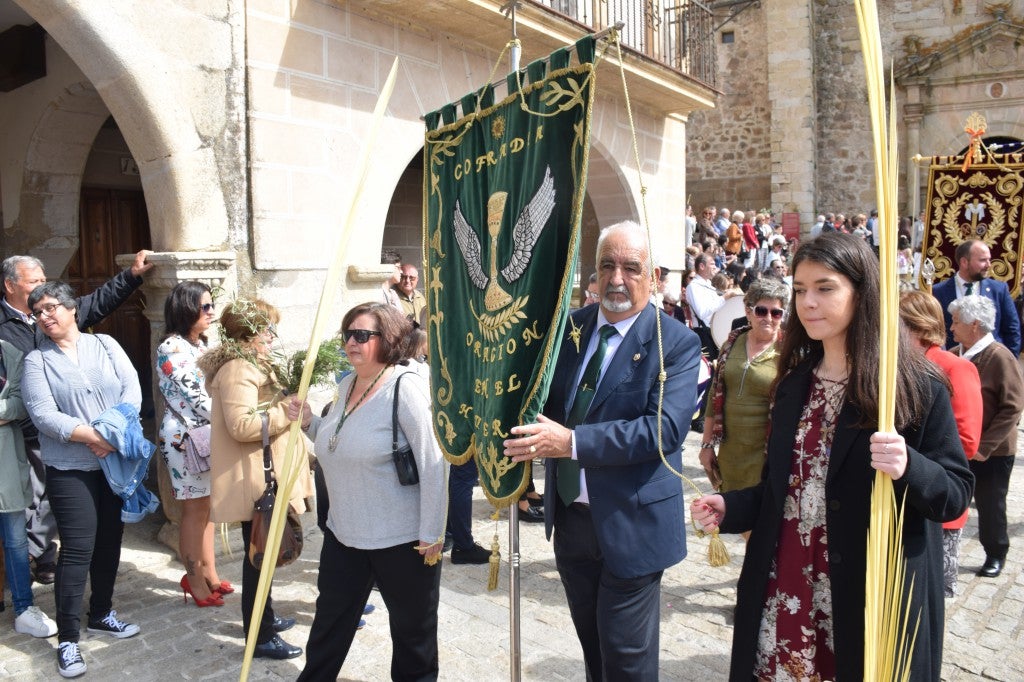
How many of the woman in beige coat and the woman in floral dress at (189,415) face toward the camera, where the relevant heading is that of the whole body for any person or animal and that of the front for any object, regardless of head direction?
0

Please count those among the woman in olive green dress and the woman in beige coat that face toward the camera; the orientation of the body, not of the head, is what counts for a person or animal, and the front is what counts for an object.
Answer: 1

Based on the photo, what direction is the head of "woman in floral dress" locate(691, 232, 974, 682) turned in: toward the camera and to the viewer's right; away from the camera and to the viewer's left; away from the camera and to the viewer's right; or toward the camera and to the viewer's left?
toward the camera and to the viewer's left

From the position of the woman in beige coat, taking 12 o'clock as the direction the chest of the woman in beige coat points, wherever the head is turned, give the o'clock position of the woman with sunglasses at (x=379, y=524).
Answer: The woman with sunglasses is roughly at 2 o'clock from the woman in beige coat.

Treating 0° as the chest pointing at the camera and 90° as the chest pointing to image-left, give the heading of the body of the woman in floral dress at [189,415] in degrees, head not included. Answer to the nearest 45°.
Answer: approximately 270°

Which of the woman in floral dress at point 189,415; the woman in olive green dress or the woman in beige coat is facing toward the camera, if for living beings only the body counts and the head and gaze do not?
the woman in olive green dress

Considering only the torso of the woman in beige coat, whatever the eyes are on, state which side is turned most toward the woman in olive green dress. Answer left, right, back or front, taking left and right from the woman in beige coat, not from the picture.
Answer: front

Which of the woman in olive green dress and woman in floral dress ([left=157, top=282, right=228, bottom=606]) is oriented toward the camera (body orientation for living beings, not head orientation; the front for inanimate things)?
the woman in olive green dress

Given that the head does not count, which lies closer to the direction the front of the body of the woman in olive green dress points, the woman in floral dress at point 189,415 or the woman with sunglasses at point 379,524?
the woman with sunglasses

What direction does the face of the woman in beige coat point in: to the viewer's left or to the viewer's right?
to the viewer's right

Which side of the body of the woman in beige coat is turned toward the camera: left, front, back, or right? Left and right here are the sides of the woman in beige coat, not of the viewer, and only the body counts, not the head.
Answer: right

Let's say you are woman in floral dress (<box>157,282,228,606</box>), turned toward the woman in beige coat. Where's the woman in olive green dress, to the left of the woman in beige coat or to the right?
left

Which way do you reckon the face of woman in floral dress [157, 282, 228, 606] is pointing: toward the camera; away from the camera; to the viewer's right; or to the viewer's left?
to the viewer's right

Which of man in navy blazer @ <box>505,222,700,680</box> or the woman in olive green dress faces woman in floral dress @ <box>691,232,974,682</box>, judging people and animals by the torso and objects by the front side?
the woman in olive green dress

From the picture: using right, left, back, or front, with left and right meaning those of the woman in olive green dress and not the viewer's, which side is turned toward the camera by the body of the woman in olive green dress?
front

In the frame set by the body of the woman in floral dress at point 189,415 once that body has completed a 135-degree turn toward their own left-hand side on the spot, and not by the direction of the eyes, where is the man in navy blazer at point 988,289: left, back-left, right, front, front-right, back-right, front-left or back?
back-right
